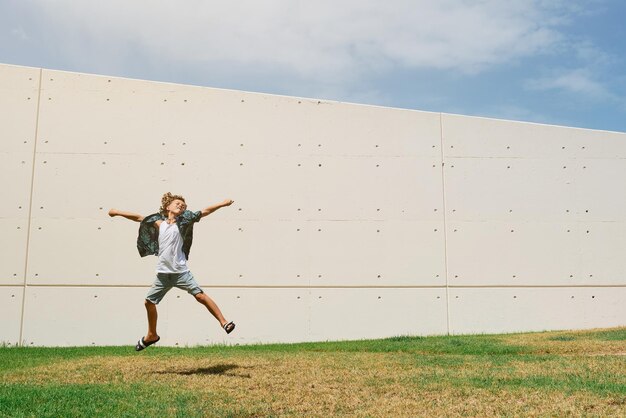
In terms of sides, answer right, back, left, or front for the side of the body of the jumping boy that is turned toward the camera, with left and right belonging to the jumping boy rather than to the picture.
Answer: front

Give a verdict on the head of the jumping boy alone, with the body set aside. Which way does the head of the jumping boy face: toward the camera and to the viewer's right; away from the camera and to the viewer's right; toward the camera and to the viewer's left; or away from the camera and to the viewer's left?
toward the camera and to the viewer's right
